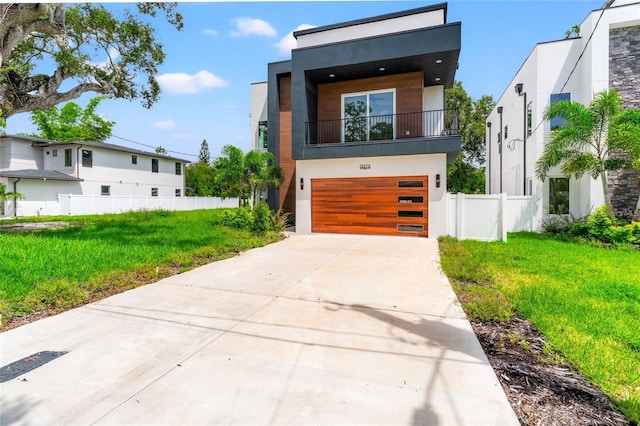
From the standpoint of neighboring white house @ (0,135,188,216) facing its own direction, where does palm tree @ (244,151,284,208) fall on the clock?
The palm tree is roughly at 10 o'clock from the neighboring white house.

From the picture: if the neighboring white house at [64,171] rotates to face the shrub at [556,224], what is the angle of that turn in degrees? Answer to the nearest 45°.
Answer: approximately 90° to its left

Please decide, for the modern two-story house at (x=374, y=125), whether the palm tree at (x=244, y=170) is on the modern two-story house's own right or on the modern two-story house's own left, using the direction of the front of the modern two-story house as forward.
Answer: on the modern two-story house's own right

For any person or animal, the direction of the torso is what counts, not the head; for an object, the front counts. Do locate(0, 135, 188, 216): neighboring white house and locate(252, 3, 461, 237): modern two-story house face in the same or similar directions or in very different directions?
same or similar directions

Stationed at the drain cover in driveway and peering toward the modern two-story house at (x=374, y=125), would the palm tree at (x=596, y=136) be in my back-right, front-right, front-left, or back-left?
front-right

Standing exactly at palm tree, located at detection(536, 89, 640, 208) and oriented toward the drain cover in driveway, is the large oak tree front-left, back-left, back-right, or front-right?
front-right

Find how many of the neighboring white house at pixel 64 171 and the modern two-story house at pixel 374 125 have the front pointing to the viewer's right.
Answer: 0

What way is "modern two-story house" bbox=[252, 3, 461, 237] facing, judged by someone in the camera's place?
facing the viewer

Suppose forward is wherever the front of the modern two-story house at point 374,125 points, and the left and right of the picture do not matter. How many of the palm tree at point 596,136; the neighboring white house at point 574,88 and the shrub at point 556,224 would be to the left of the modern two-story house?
3

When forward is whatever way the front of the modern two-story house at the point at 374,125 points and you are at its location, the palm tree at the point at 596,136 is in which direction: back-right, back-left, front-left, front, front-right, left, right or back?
left

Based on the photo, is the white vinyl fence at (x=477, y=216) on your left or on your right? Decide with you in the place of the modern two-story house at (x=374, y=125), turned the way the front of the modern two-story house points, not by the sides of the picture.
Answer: on your left

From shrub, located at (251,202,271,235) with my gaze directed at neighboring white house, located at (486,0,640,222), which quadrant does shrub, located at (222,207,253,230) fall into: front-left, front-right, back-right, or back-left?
back-left

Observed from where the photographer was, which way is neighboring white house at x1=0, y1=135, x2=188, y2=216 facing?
facing the viewer and to the left of the viewer
